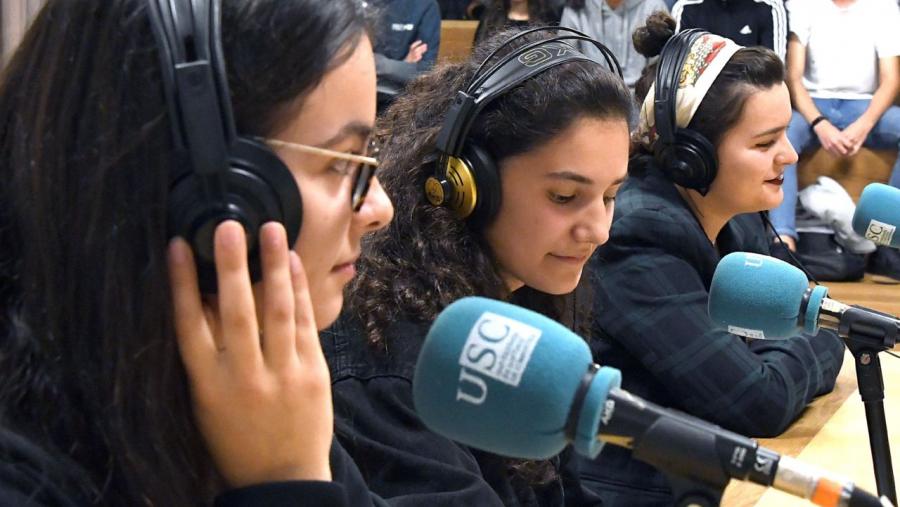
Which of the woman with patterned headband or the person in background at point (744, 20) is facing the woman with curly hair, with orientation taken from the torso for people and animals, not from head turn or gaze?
the person in background

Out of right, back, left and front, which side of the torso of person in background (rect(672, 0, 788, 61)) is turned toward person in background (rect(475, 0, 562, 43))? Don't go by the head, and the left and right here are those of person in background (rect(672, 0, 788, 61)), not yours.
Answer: right

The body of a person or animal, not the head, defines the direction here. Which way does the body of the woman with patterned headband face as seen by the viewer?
to the viewer's right

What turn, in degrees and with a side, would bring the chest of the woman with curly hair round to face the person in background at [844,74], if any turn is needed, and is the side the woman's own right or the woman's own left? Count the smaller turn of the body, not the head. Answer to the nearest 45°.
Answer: approximately 90° to the woman's own left

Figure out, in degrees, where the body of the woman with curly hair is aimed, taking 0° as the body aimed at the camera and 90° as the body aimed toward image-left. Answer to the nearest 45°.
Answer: approximately 315°

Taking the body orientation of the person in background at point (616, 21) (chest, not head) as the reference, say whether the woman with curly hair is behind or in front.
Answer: in front

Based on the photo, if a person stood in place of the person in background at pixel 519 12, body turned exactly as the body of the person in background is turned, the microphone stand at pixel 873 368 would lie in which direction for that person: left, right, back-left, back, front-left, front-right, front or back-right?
front

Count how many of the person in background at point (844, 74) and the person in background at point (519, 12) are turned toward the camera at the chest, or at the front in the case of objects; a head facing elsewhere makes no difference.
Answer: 2

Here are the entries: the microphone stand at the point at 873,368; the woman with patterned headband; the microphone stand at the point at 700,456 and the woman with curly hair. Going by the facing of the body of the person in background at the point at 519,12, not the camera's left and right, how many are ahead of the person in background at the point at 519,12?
4

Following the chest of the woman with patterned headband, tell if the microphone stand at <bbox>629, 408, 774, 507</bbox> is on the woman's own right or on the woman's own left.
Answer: on the woman's own right

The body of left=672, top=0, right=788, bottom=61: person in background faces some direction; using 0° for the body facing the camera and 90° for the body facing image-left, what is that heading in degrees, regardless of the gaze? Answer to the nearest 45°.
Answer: approximately 0°

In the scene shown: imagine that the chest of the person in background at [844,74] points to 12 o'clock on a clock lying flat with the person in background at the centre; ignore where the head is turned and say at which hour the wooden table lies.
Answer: The wooden table is roughly at 12 o'clock from the person in background.

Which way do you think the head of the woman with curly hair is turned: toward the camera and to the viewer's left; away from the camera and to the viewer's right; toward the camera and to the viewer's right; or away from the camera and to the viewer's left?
toward the camera and to the viewer's right

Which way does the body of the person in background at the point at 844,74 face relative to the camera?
toward the camera

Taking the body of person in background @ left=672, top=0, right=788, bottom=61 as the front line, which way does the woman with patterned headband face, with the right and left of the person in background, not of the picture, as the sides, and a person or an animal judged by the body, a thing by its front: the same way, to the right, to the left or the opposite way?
to the left

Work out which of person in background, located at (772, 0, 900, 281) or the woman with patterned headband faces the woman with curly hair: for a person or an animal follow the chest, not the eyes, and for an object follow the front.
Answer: the person in background

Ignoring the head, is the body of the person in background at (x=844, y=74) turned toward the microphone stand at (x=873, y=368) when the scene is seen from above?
yes

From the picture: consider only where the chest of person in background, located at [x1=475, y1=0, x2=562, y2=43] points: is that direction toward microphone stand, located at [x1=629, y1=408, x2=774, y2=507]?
yes
